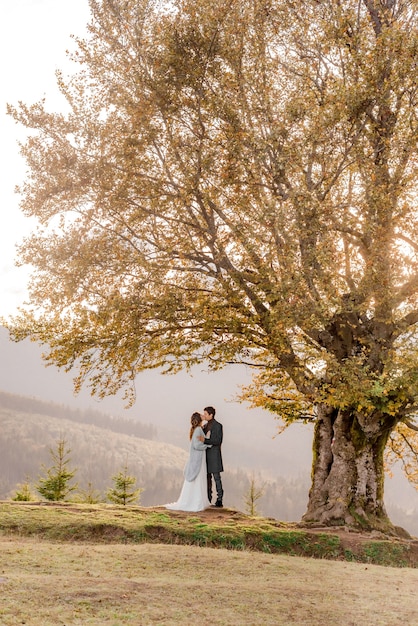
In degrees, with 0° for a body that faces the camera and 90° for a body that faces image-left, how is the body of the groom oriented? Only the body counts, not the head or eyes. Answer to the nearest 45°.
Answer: approximately 90°
